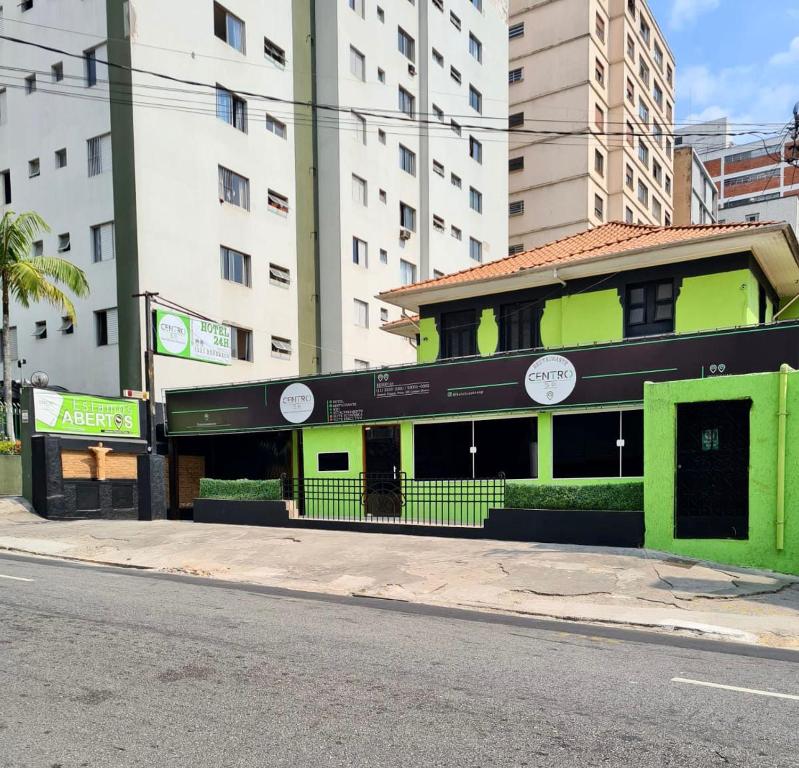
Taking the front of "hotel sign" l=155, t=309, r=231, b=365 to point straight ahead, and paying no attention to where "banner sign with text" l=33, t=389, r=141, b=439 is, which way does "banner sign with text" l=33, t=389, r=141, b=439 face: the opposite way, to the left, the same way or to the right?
the same way

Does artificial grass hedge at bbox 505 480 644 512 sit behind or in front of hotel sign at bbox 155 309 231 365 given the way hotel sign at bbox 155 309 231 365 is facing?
in front

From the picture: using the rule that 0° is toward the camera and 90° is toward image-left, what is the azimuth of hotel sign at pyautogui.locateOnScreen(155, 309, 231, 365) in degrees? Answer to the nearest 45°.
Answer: approximately 315°

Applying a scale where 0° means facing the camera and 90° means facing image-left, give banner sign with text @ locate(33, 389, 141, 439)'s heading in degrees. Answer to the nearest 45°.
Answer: approximately 315°

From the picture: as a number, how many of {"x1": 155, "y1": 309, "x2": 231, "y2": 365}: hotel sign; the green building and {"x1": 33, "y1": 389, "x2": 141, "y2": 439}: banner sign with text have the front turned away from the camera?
0

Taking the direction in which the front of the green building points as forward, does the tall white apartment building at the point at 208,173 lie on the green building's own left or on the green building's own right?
on the green building's own right

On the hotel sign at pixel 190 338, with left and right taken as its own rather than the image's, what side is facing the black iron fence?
front

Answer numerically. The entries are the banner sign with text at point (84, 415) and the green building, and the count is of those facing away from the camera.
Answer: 0

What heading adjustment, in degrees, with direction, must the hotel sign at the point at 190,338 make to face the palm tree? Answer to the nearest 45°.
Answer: approximately 135° to its right

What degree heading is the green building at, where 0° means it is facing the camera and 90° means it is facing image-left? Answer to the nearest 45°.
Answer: approximately 45°
